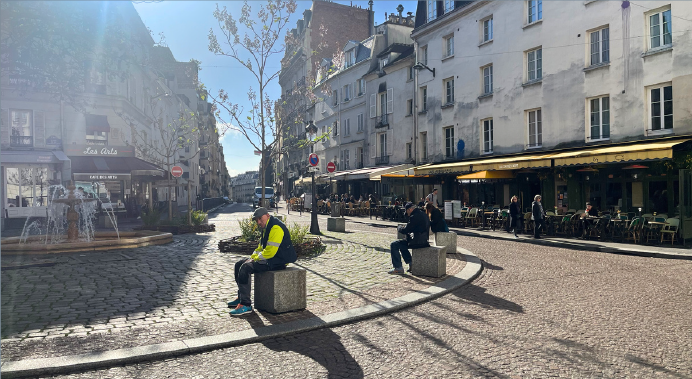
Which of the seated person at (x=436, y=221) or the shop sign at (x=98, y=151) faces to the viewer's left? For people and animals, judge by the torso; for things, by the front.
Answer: the seated person

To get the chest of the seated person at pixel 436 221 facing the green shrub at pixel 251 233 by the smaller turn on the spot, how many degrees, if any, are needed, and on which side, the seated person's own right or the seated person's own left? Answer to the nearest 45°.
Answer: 0° — they already face it

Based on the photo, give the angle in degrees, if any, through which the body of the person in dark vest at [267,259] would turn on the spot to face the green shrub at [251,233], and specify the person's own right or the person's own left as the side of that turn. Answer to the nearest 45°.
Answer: approximately 90° to the person's own right

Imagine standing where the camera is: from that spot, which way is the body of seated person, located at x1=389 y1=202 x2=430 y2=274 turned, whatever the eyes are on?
to the viewer's left

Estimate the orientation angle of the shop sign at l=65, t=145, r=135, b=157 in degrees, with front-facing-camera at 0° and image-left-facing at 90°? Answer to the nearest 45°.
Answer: approximately 0°

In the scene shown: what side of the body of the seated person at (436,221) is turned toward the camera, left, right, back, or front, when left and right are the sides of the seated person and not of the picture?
left

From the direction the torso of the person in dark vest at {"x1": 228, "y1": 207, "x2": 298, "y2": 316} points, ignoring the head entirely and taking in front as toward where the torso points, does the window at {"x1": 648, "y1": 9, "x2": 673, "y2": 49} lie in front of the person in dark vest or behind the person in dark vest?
behind

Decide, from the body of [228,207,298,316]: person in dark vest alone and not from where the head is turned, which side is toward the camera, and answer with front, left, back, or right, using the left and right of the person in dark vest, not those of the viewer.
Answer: left
